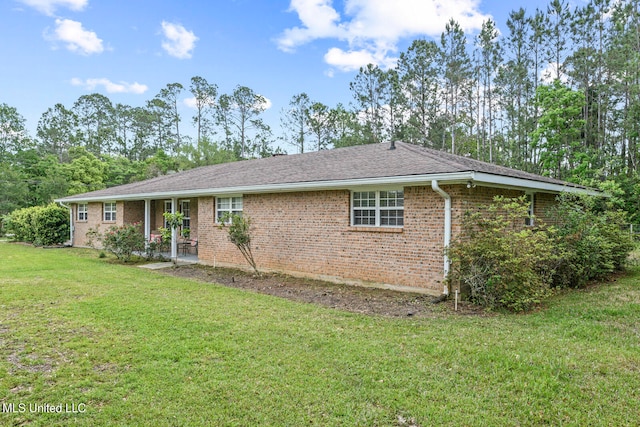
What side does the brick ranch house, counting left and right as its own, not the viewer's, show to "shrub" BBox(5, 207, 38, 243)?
right

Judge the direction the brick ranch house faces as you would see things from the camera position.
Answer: facing the viewer and to the left of the viewer

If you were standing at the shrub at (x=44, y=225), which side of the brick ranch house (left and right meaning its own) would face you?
right

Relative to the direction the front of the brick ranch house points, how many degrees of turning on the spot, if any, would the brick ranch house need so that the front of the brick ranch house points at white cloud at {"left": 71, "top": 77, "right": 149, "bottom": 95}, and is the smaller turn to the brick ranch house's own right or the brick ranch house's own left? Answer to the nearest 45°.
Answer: approximately 90° to the brick ranch house's own right

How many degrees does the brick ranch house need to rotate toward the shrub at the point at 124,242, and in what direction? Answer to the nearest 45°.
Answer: approximately 90° to its right

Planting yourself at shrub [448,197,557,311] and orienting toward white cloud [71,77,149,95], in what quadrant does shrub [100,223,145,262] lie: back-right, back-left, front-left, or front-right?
front-left

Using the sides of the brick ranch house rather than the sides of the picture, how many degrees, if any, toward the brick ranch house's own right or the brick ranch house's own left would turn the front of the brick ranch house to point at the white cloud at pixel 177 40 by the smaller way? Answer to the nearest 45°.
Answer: approximately 90° to the brick ranch house's own right

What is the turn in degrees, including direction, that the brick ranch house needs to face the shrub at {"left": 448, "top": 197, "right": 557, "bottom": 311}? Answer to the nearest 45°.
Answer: approximately 90° to its left
